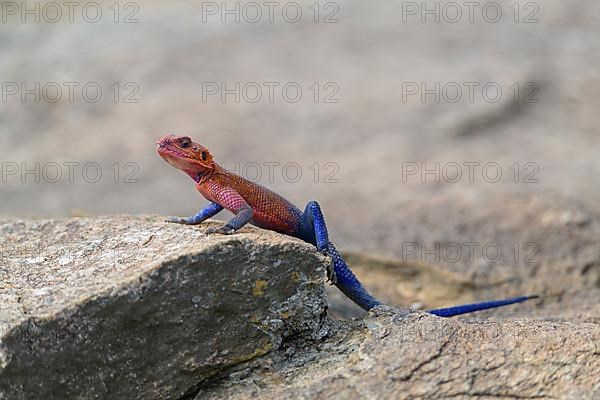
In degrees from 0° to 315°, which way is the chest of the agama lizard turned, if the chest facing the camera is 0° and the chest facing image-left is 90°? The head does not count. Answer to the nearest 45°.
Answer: approximately 90°
